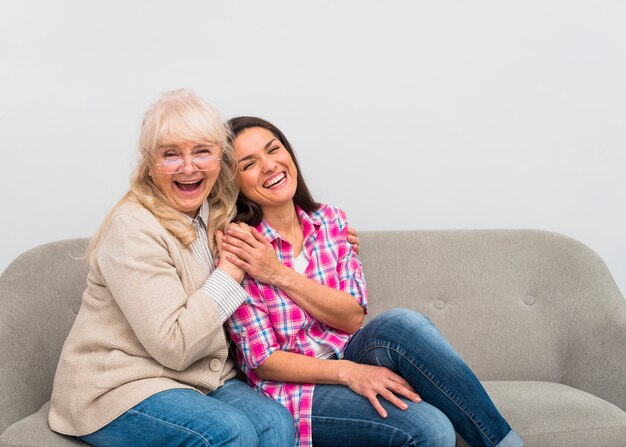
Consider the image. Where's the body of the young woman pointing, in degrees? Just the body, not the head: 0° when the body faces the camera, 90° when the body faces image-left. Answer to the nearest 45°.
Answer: approximately 315°

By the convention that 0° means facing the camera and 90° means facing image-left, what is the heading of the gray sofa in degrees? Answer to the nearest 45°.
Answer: approximately 0°
